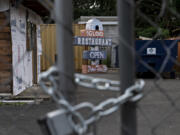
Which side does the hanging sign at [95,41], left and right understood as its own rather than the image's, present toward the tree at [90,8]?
back

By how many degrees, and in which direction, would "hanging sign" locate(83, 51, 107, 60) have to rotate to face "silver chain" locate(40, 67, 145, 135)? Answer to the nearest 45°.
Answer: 0° — it already faces it

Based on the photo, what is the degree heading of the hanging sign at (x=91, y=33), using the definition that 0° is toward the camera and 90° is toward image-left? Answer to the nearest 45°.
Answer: approximately 0°

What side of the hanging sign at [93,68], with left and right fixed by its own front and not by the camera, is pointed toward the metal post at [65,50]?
front

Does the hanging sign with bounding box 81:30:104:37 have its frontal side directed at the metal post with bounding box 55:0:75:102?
yes

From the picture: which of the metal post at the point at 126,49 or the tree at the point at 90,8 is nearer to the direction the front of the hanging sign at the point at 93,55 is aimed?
the metal post

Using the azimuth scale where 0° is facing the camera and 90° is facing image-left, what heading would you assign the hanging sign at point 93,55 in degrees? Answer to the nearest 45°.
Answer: approximately 0°
